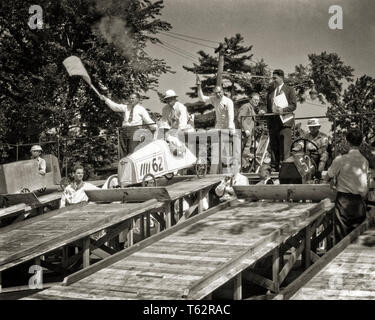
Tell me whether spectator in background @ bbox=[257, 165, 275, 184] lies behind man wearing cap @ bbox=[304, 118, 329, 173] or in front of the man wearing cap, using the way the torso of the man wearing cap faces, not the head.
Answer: in front

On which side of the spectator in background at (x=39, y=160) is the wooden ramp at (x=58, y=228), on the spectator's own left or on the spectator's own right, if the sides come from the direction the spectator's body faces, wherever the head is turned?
on the spectator's own left

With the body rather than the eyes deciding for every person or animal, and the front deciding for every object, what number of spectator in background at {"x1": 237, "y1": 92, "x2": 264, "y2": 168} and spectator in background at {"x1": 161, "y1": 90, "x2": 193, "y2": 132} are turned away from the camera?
0

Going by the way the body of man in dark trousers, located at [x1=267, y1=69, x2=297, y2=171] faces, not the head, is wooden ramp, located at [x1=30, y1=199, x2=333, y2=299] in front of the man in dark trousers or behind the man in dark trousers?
in front

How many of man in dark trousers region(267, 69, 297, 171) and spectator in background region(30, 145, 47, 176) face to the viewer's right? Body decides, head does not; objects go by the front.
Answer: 0

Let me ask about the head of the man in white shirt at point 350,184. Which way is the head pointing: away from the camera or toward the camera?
away from the camera

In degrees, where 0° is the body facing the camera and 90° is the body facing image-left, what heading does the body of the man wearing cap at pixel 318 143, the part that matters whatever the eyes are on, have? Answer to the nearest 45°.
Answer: approximately 45°

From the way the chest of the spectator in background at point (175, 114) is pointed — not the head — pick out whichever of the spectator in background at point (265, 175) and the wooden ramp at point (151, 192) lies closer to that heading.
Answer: the wooden ramp

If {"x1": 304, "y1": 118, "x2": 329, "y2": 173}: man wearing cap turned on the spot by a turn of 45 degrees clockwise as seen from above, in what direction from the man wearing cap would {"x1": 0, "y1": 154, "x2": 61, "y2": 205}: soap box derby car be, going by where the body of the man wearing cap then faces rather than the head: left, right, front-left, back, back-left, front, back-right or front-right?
front

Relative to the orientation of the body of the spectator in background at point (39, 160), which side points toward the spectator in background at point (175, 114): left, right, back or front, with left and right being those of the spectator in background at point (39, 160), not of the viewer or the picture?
left

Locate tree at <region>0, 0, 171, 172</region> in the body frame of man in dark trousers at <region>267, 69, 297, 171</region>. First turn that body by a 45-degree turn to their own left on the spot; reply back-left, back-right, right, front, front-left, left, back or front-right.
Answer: back-right

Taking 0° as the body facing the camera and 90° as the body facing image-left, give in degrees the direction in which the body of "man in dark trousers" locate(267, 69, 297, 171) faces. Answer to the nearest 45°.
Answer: approximately 45°

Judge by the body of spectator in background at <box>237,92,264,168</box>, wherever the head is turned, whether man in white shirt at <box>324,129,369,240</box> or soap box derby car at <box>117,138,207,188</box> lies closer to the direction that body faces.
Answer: the man in white shirt

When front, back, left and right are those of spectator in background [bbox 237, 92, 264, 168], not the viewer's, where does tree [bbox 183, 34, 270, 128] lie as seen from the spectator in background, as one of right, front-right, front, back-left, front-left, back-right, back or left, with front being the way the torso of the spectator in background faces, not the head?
back-left
